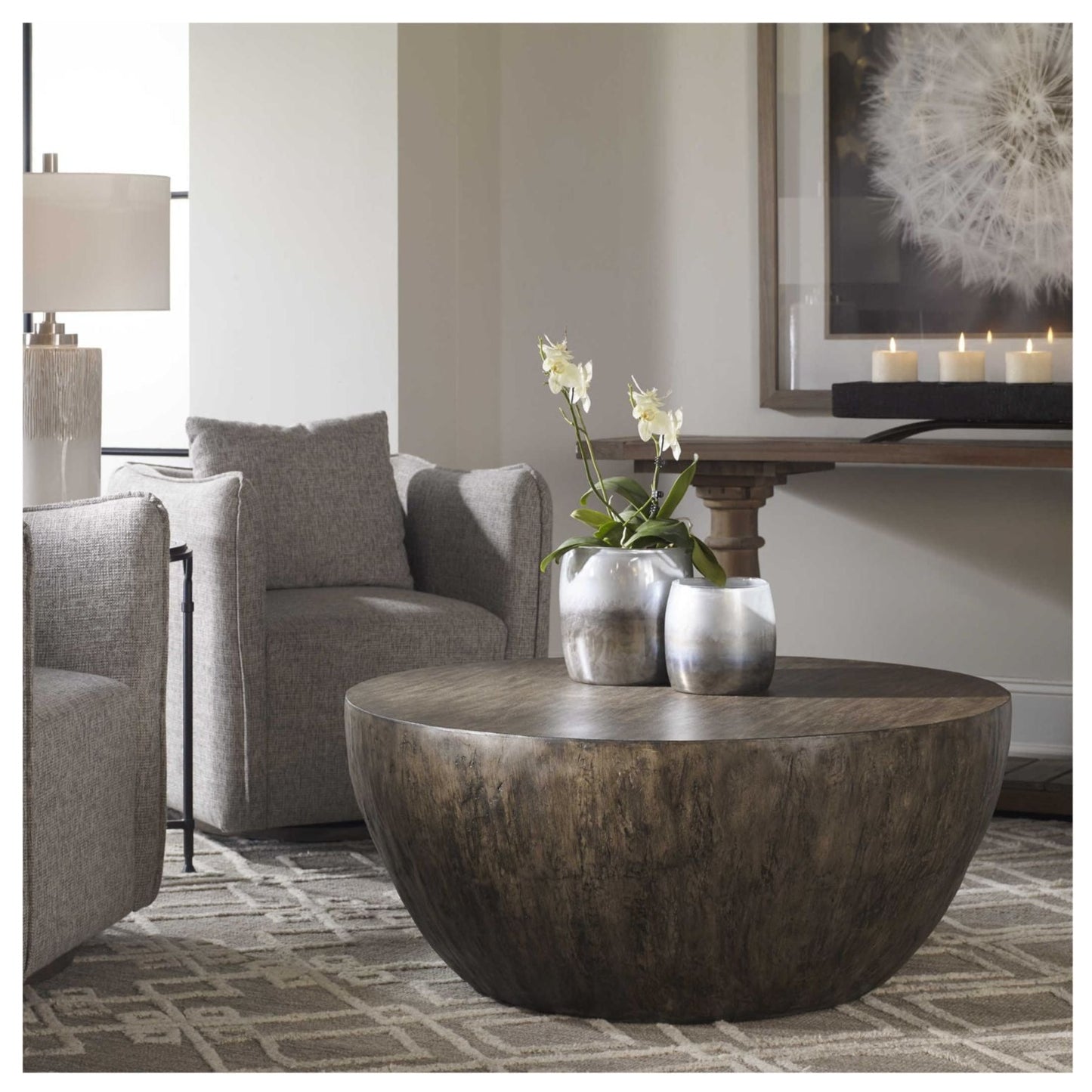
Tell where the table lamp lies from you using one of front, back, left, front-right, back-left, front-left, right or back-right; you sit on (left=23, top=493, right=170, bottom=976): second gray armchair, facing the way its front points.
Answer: back-left

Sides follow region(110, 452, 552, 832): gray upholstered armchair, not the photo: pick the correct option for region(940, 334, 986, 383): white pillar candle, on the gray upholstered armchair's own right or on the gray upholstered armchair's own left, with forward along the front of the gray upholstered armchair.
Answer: on the gray upholstered armchair's own left

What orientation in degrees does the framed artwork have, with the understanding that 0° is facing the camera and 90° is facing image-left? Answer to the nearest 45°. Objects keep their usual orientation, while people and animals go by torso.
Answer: approximately 0°

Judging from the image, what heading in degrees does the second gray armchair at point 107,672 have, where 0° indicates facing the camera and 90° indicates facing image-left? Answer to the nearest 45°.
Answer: approximately 315°
